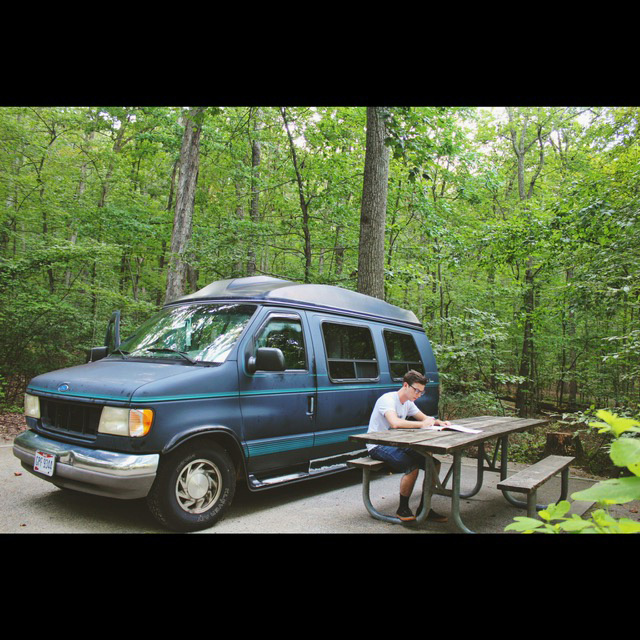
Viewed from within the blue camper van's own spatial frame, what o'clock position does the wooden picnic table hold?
The wooden picnic table is roughly at 8 o'clock from the blue camper van.

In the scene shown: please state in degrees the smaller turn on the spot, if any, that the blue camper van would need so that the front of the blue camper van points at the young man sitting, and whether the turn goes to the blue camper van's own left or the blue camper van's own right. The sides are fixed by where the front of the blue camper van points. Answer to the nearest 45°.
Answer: approximately 135° to the blue camper van's own left

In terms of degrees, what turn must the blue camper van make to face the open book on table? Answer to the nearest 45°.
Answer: approximately 135° to its left

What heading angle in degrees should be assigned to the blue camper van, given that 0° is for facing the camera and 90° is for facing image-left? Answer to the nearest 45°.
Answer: approximately 45°

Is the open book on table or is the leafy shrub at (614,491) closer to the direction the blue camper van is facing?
the leafy shrub

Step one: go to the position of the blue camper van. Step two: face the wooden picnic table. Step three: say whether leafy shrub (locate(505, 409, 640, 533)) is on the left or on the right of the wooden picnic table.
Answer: right

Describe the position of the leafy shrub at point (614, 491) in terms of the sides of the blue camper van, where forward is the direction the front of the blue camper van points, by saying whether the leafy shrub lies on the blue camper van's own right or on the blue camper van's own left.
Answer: on the blue camper van's own left

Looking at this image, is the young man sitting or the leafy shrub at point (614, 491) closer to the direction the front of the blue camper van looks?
the leafy shrub

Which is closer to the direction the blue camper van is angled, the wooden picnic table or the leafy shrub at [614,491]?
the leafy shrub
